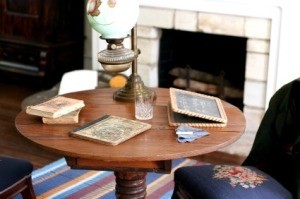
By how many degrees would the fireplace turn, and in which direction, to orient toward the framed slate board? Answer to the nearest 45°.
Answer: approximately 45° to its left

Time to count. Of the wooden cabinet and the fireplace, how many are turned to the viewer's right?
0

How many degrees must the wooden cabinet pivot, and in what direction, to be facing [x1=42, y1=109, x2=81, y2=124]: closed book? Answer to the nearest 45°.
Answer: approximately 45° to its left

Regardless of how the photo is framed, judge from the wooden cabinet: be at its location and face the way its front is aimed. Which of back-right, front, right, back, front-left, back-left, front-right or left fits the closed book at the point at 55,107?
front-left

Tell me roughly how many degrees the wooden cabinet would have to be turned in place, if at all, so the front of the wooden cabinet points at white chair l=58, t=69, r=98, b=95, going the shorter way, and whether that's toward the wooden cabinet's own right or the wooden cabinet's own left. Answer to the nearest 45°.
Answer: approximately 45° to the wooden cabinet's own left

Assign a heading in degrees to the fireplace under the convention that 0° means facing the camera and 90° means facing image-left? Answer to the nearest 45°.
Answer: approximately 45°

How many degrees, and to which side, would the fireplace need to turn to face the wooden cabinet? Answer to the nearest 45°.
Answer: approximately 90° to its right

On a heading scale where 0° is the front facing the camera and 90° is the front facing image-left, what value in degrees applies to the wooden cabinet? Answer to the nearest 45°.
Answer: approximately 45°

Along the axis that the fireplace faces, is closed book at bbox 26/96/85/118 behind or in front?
in front

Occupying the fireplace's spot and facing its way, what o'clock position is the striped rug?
The striped rug is roughly at 12 o'clock from the fireplace.

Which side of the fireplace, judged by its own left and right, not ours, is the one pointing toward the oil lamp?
front

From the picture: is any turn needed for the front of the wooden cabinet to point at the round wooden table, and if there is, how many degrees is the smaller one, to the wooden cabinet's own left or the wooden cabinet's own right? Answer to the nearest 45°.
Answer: approximately 45° to the wooden cabinet's own left

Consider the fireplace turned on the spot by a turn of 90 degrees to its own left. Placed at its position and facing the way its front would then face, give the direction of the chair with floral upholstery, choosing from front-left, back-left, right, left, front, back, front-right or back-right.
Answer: front-right
